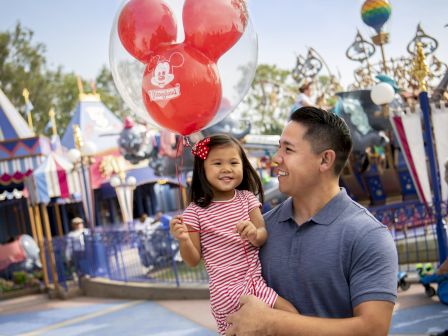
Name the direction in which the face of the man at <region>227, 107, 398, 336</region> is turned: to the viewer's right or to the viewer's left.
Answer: to the viewer's left

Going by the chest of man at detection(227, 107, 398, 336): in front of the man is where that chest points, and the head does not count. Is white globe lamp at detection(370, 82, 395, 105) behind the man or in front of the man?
behind

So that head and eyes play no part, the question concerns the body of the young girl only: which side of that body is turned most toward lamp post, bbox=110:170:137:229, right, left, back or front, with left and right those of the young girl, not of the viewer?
back

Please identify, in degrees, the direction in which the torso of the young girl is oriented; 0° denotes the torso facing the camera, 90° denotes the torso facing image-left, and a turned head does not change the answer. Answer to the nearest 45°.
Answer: approximately 0°

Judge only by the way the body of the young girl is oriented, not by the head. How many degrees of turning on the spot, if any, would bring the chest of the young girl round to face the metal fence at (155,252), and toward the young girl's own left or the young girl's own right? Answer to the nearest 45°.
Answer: approximately 180°

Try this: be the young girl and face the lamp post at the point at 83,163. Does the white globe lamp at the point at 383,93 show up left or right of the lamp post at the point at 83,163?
right

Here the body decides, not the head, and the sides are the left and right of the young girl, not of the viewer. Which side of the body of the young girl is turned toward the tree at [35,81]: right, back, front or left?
back
